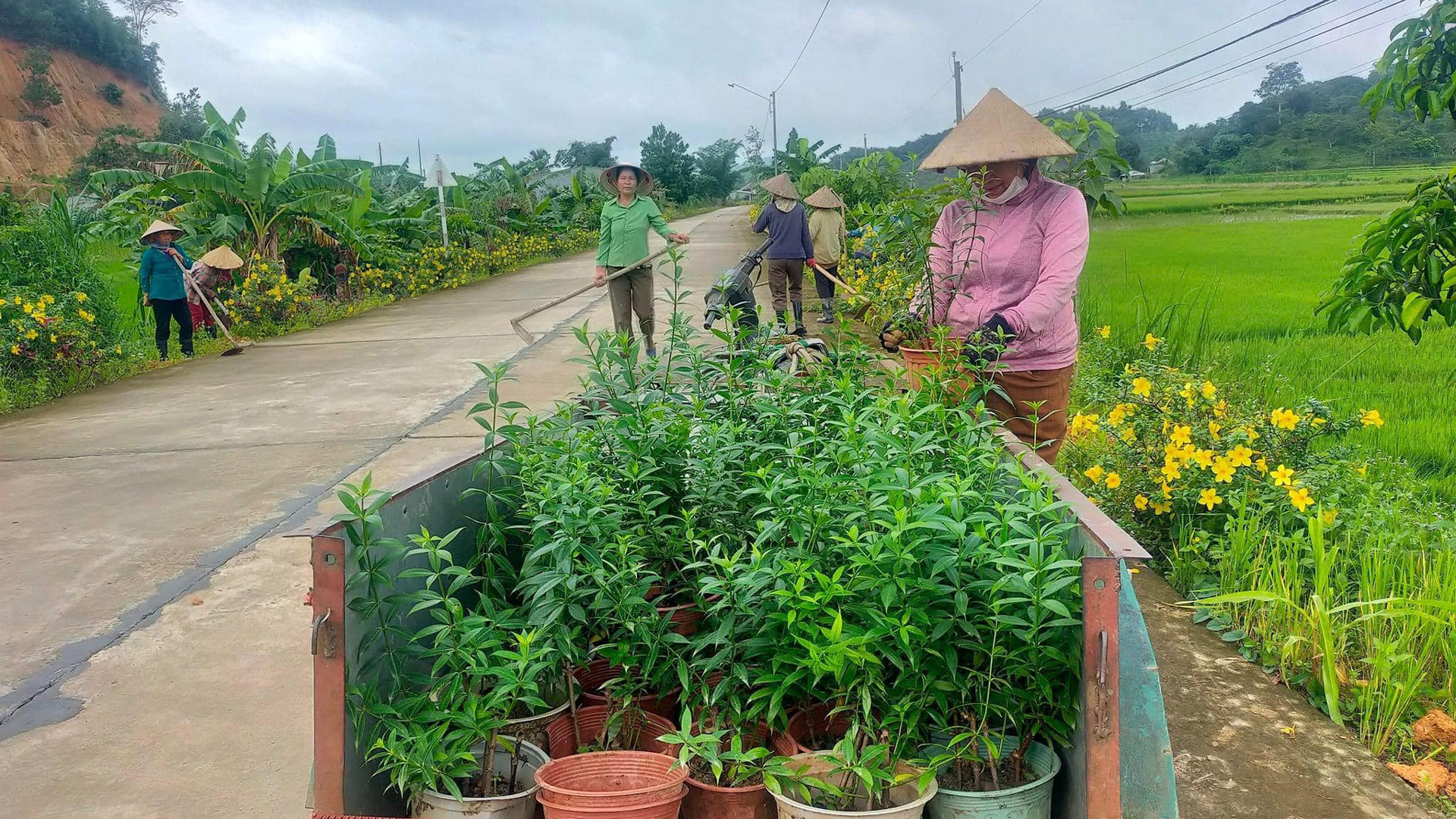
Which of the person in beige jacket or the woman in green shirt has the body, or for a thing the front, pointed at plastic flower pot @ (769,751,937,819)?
the woman in green shirt

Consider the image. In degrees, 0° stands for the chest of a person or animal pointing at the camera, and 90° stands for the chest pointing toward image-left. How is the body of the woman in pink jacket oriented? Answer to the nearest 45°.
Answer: approximately 45°

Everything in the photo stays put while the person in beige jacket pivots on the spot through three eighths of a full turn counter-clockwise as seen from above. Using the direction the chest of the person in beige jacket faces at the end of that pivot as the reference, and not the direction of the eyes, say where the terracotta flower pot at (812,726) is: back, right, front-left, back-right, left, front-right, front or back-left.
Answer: front-left

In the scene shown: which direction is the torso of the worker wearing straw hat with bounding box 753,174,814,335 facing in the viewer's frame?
away from the camera

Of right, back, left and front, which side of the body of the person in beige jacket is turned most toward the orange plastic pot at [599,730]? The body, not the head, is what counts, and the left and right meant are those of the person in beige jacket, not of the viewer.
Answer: back

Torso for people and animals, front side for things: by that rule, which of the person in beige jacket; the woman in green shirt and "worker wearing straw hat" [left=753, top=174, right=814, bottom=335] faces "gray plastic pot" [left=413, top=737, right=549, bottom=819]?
the woman in green shirt

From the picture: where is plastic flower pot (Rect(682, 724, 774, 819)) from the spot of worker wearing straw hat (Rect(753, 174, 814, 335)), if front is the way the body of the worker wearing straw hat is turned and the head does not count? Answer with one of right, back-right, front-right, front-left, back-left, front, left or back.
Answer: back

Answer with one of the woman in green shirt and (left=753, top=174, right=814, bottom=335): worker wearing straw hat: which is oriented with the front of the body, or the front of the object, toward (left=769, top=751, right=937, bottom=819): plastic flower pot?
the woman in green shirt

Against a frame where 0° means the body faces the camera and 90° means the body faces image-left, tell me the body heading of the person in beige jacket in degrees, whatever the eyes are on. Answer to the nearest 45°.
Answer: approximately 180°

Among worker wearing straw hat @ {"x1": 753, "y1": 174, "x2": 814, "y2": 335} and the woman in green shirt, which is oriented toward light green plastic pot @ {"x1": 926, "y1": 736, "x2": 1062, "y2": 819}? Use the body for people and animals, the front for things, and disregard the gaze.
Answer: the woman in green shirt

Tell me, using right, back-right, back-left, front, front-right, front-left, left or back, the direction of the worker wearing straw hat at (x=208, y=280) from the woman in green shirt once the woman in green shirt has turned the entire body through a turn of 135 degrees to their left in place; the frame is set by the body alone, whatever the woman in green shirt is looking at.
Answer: left
